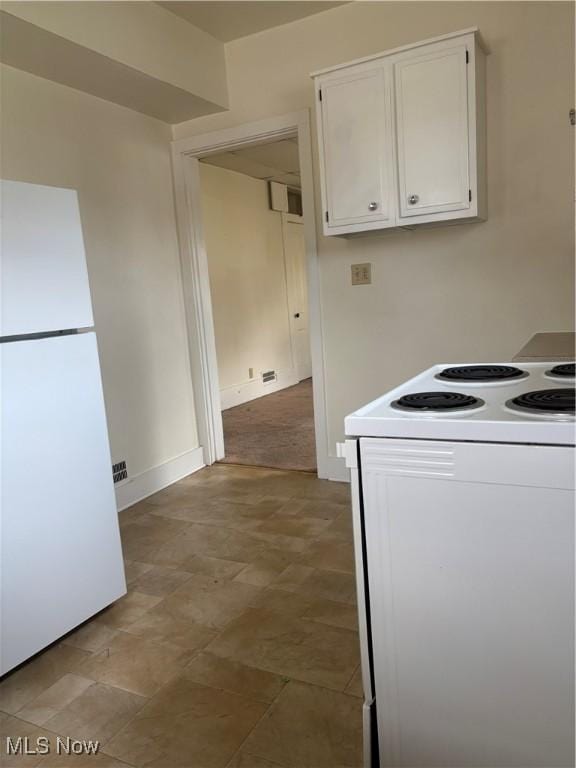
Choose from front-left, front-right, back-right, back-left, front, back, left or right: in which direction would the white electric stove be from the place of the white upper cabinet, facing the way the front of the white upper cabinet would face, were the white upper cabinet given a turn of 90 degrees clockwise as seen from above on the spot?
back-left

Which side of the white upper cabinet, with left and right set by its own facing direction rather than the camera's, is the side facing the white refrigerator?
front

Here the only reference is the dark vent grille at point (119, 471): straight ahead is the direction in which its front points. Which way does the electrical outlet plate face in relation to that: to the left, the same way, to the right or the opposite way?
to the right

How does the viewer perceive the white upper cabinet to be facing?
facing the viewer and to the left of the viewer

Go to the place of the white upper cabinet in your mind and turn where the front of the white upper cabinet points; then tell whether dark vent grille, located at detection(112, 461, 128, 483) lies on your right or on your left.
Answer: on your right

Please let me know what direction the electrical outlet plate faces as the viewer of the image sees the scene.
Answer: facing the viewer

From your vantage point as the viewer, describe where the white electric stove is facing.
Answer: facing to the left of the viewer

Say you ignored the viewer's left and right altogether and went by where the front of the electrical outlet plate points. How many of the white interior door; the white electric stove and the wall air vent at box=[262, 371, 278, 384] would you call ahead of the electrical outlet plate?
1

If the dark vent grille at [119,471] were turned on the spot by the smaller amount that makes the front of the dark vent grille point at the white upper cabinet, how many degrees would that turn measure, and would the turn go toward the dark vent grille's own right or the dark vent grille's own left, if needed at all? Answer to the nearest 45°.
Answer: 0° — it already faces it

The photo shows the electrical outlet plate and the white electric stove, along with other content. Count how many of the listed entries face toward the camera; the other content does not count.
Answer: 1

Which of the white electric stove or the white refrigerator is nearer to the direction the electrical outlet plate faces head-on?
the white electric stove

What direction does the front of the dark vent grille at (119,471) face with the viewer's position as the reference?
facing the viewer and to the right of the viewer

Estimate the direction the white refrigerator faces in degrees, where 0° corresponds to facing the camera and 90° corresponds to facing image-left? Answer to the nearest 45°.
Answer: approximately 315°

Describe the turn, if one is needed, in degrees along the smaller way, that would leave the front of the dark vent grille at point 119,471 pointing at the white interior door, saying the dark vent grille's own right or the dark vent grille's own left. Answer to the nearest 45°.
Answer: approximately 90° to the dark vent grille's own left

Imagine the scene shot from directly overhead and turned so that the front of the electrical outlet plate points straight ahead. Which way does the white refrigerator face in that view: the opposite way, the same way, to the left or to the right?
to the left
